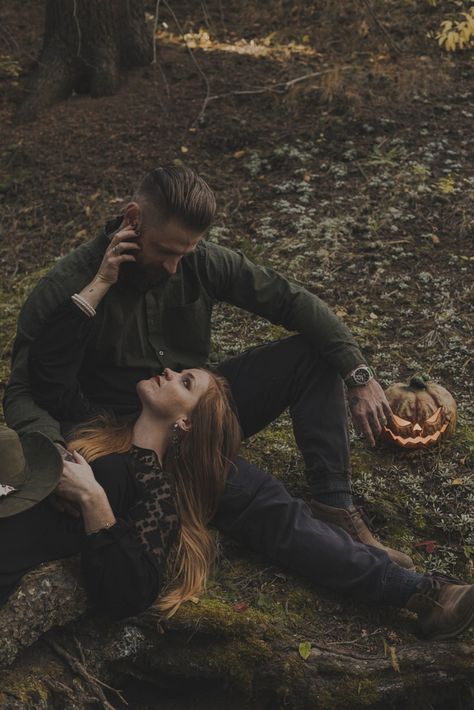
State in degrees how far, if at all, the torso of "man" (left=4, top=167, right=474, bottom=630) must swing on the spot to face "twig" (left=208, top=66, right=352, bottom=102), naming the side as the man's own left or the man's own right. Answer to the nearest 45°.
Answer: approximately 135° to the man's own left

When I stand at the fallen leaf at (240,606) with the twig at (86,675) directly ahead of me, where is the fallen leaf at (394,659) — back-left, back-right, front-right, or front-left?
back-left

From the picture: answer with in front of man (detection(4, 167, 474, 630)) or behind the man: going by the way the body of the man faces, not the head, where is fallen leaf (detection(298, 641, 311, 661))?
in front

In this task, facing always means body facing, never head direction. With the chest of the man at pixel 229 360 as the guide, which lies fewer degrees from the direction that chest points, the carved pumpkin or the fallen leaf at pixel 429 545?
the fallen leaf

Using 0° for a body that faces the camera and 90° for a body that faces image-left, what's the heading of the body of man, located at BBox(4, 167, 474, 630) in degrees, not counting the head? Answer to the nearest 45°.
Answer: approximately 315°

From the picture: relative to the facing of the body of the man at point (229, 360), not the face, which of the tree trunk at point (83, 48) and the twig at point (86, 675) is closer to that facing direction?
the twig

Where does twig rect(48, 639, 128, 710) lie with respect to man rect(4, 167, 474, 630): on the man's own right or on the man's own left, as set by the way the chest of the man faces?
on the man's own right

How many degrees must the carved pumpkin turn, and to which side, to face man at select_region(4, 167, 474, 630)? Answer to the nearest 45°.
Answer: approximately 45° to its right

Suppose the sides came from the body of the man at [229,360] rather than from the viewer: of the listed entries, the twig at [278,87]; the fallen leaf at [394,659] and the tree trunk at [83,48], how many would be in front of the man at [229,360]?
1

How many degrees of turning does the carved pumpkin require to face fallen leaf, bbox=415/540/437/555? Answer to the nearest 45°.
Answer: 0° — it already faces it

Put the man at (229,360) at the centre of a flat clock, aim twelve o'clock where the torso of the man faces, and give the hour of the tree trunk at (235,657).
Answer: The tree trunk is roughly at 1 o'clock from the man.

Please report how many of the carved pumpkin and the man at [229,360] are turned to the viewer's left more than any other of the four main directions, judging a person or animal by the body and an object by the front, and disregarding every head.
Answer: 0

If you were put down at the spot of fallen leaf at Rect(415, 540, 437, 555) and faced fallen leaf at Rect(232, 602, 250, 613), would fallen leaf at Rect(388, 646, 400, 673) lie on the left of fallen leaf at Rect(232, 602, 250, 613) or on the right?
left

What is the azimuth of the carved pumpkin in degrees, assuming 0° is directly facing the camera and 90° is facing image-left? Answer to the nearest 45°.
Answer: approximately 0°
